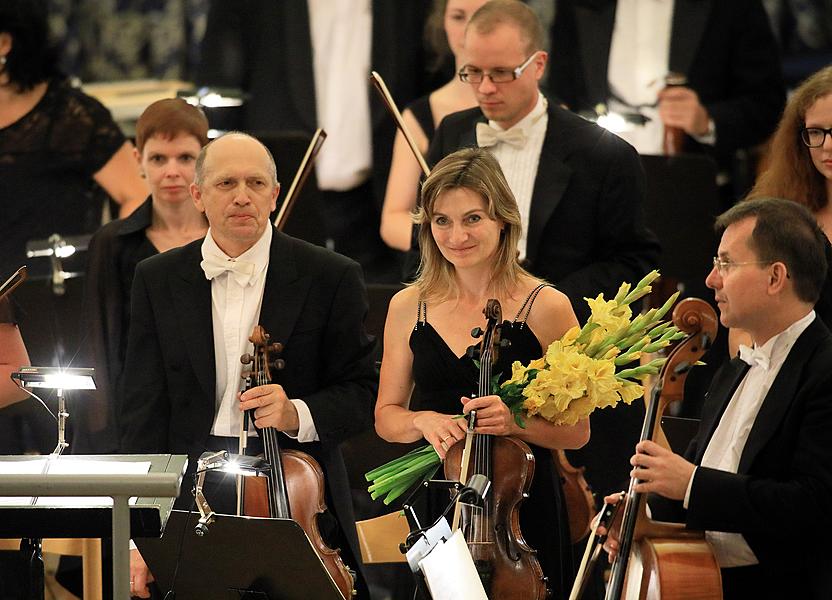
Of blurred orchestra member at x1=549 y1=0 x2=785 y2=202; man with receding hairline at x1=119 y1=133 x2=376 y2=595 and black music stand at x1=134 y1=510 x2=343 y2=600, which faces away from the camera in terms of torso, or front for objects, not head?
the black music stand

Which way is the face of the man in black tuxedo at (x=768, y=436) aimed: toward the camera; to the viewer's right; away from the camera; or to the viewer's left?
to the viewer's left

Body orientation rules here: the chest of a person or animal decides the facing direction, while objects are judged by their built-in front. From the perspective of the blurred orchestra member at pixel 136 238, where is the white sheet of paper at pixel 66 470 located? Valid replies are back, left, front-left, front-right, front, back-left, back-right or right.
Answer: front

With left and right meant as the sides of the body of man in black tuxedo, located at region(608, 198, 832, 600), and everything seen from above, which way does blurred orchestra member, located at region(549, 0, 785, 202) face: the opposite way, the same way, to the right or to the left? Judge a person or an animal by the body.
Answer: to the left

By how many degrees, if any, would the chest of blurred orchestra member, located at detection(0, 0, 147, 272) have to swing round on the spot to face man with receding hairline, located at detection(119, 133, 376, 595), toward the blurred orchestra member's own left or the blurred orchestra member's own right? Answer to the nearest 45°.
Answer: approximately 45° to the blurred orchestra member's own left

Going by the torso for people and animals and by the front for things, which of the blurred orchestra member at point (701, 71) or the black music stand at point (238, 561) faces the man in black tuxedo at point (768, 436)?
the blurred orchestra member

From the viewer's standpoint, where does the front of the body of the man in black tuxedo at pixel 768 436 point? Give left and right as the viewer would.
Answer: facing to the left of the viewer

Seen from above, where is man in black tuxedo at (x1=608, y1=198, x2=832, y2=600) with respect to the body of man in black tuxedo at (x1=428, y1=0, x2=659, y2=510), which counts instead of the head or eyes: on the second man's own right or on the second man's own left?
on the second man's own left

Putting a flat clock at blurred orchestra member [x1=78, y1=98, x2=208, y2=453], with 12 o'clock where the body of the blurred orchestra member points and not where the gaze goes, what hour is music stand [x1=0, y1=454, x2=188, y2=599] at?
The music stand is roughly at 12 o'clock from the blurred orchestra member.

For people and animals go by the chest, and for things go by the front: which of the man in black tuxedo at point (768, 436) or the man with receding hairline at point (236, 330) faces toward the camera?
the man with receding hairline

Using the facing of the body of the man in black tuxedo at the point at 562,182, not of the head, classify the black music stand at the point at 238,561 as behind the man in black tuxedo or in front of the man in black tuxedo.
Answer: in front

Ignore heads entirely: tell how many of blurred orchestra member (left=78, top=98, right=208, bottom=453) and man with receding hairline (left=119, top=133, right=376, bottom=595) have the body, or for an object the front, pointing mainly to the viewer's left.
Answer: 0

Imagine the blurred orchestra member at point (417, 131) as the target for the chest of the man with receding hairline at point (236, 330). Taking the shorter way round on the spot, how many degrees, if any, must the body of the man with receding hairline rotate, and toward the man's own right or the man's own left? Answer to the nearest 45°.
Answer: approximately 135° to the man's own left

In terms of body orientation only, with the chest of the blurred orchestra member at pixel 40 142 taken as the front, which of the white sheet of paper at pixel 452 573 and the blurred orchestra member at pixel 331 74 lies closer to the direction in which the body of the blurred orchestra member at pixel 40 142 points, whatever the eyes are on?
the white sheet of paper

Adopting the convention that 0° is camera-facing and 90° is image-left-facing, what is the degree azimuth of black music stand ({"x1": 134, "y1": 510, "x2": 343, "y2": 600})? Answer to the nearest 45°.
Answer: approximately 180°

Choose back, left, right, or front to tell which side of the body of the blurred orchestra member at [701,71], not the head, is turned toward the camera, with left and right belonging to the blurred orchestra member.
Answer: front

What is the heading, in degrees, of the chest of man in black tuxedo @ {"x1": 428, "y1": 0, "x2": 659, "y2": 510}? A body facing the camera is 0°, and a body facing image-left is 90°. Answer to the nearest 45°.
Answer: approximately 45°

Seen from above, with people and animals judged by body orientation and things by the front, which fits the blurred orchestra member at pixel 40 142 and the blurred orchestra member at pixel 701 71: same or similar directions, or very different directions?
same or similar directions

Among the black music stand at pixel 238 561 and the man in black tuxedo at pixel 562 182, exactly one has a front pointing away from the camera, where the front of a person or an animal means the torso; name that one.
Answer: the black music stand

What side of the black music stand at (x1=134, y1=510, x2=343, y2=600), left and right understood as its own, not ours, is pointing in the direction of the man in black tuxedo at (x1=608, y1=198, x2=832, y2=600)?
right
